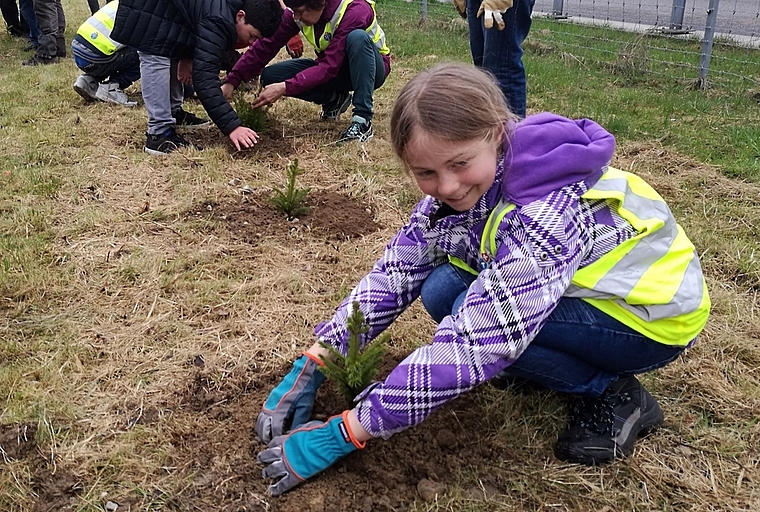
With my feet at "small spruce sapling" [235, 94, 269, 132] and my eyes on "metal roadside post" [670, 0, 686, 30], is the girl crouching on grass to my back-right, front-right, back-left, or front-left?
back-right

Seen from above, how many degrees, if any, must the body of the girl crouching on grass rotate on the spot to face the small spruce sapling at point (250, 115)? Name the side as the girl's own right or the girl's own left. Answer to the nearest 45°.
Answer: approximately 90° to the girl's own right

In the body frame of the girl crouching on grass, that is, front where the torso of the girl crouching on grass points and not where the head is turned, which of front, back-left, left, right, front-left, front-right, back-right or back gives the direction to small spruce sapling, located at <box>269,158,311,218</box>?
right

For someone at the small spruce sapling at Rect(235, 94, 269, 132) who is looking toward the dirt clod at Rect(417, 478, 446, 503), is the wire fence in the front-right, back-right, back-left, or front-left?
back-left

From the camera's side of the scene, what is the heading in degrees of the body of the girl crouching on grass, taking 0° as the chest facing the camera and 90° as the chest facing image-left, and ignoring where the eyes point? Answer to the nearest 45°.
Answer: approximately 45°

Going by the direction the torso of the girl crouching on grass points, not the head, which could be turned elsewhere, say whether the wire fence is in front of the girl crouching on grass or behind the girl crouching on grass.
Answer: behind

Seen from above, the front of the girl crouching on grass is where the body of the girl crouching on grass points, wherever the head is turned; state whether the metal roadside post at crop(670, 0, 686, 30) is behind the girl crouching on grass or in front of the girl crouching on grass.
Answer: behind
